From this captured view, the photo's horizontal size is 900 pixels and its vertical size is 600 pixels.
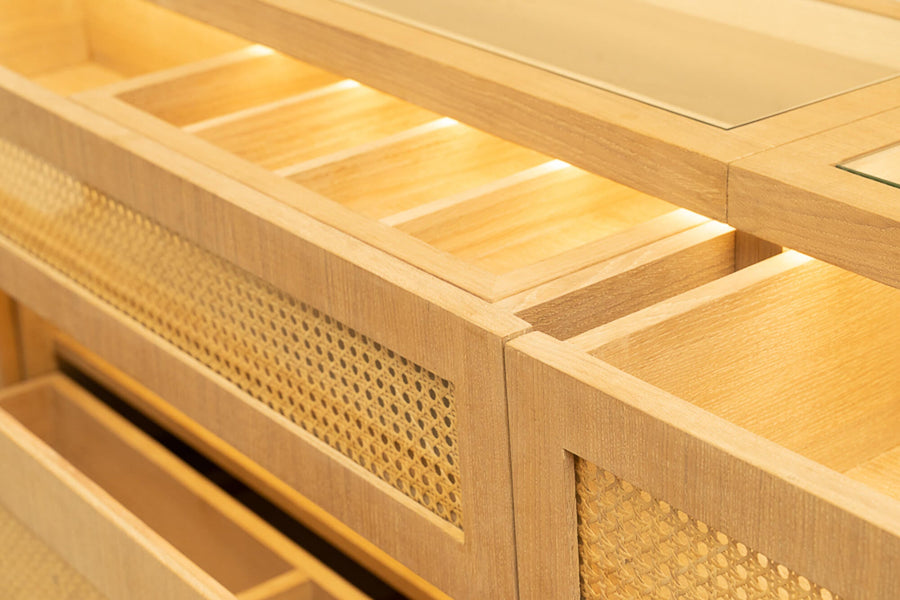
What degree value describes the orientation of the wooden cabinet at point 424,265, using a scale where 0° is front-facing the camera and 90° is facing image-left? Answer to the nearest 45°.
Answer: approximately 45°
